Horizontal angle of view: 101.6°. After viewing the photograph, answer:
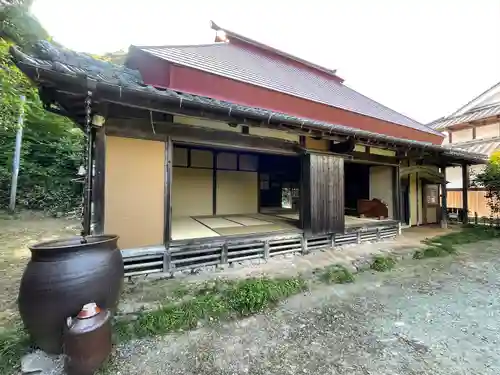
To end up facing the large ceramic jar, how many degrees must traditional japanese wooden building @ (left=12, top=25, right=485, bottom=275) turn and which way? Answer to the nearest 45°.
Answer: approximately 45° to its right

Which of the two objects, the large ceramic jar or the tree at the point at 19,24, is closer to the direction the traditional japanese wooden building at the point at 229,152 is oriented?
the large ceramic jar

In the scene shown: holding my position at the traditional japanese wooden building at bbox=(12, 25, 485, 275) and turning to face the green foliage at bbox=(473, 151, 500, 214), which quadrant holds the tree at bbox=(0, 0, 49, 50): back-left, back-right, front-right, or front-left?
back-left

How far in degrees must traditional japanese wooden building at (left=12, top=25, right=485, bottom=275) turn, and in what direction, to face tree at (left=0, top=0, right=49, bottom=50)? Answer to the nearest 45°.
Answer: approximately 135° to its right

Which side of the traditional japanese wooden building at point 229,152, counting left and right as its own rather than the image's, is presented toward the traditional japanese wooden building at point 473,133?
left

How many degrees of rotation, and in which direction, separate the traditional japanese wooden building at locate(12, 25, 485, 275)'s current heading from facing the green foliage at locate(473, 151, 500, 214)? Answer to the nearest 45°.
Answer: approximately 45° to its left

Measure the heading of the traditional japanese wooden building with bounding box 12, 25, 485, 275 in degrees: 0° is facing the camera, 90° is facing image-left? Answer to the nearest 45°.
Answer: approximately 315°

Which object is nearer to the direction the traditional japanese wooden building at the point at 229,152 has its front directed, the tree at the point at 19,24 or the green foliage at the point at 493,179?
the green foliage
